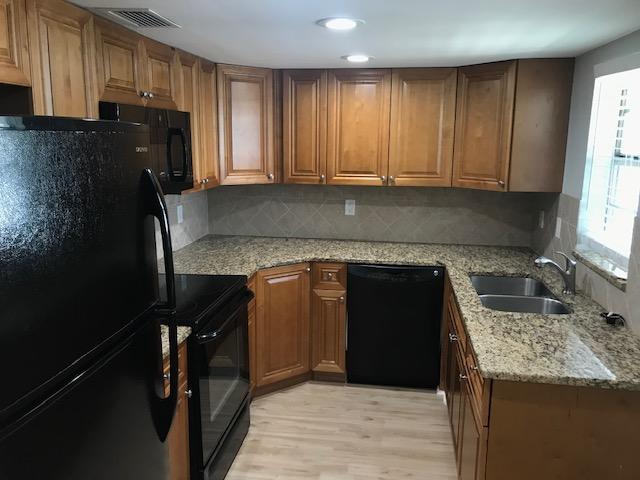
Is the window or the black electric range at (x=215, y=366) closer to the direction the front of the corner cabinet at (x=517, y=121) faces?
the black electric range

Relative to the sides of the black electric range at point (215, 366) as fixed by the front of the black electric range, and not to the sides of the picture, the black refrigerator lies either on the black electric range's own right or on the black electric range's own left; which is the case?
on the black electric range's own right

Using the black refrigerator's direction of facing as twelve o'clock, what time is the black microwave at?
The black microwave is roughly at 8 o'clock from the black refrigerator.

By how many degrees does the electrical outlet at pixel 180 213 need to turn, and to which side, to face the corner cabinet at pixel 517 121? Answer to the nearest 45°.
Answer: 0° — it already faces it

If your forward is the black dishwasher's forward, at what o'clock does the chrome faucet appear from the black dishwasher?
The chrome faucet is roughly at 10 o'clock from the black dishwasher.

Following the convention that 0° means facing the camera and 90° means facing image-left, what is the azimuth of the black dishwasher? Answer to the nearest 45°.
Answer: approximately 0°

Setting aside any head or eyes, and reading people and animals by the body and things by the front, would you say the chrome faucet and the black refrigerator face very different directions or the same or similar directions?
very different directions

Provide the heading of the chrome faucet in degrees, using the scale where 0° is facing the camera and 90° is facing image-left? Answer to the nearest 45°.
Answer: approximately 90°

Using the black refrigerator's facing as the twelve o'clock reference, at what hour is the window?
The window is roughly at 10 o'clock from the black refrigerator.

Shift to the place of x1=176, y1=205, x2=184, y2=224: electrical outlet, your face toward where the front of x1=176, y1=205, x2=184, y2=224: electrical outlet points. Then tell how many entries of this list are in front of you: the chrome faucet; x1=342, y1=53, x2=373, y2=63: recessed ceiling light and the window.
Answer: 3

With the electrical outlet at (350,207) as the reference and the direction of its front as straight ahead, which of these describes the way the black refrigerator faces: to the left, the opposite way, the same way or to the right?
to the left

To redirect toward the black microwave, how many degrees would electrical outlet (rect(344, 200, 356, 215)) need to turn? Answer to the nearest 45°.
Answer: approximately 45° to its right
